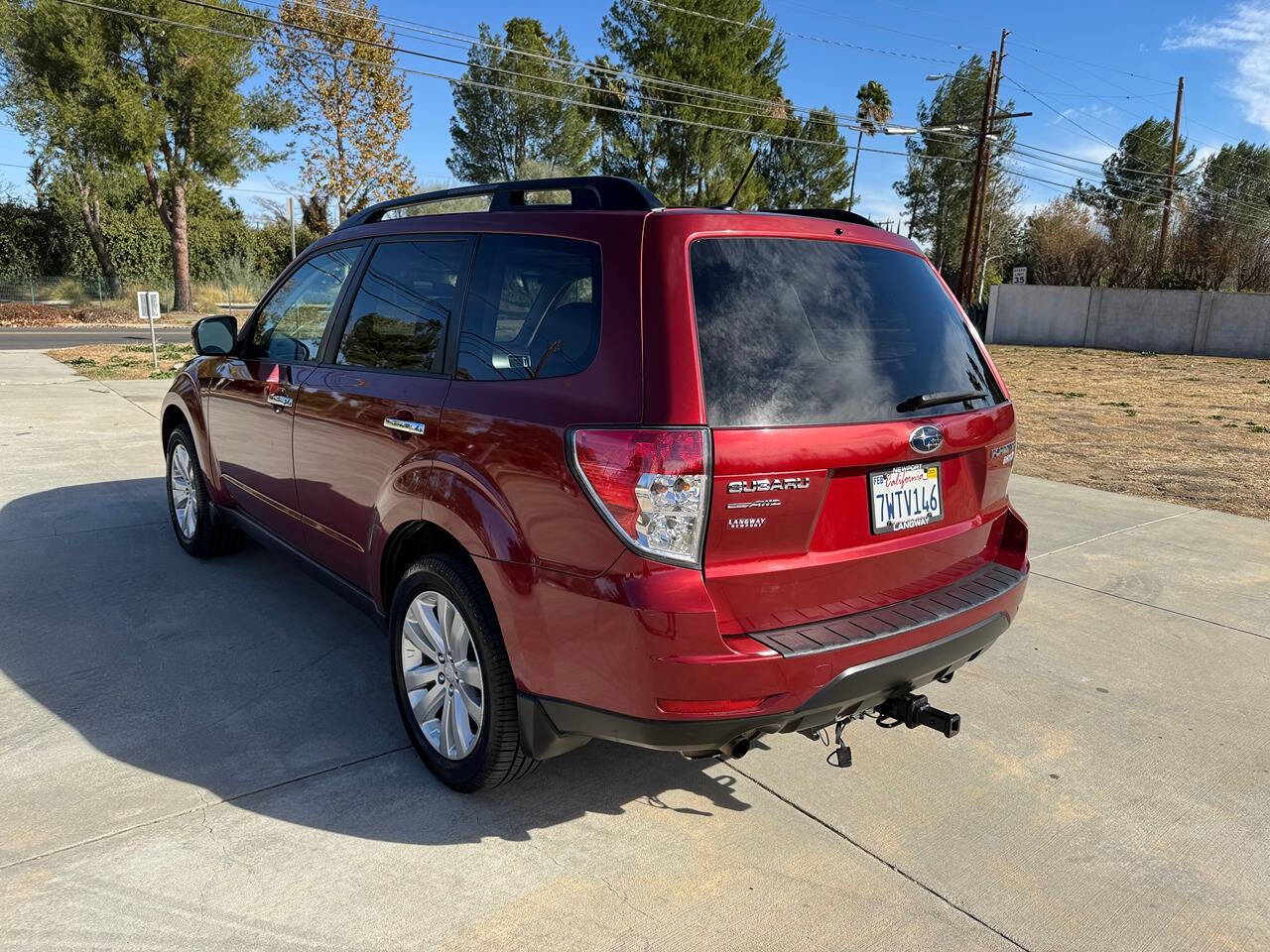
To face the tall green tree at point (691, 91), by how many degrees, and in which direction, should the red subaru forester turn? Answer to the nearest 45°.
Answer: approximately 45° to its right

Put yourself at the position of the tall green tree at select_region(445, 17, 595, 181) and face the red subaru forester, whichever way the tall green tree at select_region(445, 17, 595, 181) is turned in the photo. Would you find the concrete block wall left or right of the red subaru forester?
left

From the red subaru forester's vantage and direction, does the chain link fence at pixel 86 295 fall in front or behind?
in front

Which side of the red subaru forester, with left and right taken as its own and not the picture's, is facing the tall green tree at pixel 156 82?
front

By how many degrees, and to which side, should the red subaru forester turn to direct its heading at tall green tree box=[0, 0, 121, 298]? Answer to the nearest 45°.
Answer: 0° — it already faces it

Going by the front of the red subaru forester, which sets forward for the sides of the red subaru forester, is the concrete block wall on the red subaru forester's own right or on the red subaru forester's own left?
on the red subaru forester's own right

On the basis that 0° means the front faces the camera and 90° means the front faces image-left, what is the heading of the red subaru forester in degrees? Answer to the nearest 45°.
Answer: approximately 135°

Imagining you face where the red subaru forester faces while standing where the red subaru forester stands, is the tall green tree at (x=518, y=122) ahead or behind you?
ahead
